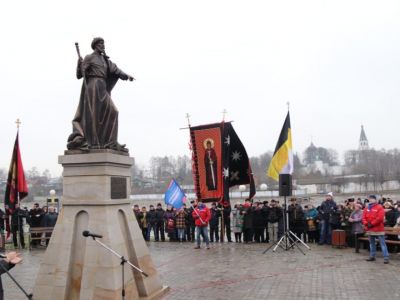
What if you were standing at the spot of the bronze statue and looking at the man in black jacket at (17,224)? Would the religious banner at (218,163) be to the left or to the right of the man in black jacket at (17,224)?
right

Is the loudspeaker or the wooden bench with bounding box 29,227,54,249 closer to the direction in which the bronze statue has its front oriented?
the loudspeaker

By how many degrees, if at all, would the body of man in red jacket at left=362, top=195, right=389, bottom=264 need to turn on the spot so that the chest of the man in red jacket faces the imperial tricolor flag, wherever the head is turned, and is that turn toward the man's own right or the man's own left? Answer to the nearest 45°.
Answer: approximately 90° to the man's own right

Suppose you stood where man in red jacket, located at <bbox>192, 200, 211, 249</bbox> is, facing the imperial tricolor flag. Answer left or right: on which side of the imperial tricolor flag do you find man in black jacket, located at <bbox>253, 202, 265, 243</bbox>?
left

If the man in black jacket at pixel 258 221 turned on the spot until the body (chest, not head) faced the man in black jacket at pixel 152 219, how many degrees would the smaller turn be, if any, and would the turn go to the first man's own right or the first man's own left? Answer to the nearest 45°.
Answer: approximately 90° to the first man's own right

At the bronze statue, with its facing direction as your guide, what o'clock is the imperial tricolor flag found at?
The imperial tricolor flag is roughly at 9 o'clock from the bronze statue.

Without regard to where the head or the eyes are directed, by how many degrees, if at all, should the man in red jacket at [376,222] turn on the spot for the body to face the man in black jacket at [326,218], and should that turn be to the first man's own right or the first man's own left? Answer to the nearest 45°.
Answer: approximately 135° to the first man's own right

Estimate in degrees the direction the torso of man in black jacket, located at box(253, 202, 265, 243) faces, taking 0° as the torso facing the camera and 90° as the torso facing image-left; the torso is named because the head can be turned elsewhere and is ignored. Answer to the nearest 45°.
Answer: approximately 0°

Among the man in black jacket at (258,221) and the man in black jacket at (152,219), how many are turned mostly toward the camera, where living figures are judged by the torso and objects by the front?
2

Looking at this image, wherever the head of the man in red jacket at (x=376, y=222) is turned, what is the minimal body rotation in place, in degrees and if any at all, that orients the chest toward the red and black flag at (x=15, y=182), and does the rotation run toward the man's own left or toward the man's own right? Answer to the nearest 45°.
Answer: approximately 45° to the man's own right

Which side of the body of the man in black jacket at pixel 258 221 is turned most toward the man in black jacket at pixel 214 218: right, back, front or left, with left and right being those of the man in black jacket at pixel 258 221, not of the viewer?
right

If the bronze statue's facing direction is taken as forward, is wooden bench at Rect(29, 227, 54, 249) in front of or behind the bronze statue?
behind
